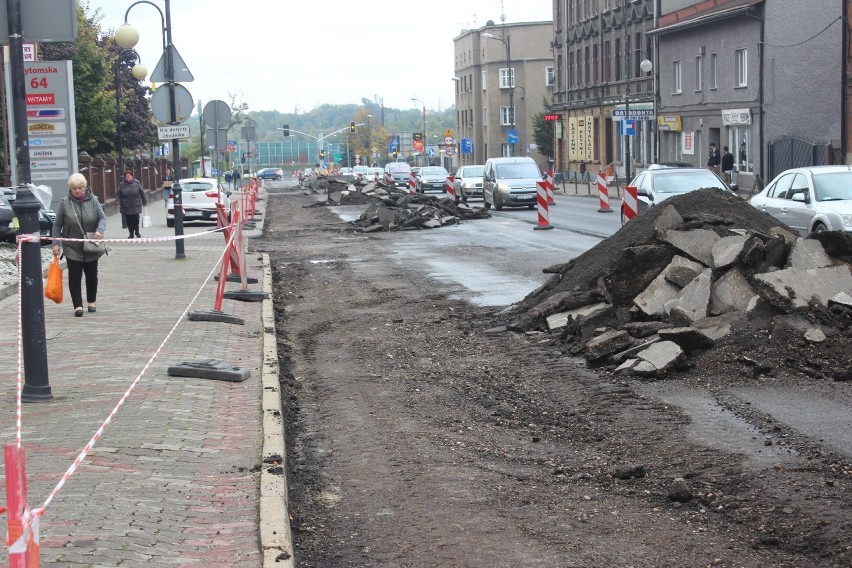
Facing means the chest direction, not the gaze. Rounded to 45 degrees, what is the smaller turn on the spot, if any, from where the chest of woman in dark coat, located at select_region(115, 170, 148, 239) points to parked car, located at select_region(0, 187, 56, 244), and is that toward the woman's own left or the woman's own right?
approximately 90° to the woman's own right

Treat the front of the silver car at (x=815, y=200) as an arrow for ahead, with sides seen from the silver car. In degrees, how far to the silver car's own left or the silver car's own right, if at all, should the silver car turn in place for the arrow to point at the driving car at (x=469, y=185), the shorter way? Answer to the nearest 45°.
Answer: approximately 180°

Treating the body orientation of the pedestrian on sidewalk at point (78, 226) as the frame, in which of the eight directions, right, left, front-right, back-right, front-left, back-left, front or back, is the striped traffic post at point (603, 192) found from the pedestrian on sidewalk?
back-left

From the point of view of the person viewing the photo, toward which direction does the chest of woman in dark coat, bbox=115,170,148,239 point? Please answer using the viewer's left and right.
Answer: facing the viewer

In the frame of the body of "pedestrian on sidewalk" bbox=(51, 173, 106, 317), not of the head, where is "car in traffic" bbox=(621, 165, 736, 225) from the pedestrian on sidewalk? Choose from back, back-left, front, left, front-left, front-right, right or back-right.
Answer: back-left

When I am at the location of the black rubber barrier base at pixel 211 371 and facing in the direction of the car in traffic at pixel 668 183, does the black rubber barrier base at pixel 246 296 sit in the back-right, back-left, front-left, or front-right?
front-left

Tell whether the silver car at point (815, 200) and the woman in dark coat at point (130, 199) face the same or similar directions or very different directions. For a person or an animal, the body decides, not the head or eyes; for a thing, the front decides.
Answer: same or similar directions

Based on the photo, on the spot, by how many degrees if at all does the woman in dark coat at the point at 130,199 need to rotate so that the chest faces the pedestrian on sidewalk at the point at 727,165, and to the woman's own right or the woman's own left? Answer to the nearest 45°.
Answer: approximately 135° to the woman's own left

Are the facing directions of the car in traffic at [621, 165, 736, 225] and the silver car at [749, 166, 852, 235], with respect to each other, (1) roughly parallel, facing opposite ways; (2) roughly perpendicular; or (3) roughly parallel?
roughly parallel

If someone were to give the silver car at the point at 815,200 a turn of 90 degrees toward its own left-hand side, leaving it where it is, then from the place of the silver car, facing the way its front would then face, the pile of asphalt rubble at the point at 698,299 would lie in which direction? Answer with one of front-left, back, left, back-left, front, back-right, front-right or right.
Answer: back-right

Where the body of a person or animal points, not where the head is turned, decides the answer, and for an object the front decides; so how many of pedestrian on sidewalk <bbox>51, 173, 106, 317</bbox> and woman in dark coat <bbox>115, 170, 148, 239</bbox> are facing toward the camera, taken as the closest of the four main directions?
2

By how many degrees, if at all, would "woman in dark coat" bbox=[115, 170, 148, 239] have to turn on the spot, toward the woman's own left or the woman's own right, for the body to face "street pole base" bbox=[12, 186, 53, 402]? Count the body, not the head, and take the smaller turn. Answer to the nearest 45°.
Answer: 0° — they already face it

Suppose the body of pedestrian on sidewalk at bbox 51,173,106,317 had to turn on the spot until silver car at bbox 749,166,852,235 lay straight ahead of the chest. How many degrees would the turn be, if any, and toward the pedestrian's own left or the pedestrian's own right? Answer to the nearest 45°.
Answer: approximately 90° to the pedestrian's own left

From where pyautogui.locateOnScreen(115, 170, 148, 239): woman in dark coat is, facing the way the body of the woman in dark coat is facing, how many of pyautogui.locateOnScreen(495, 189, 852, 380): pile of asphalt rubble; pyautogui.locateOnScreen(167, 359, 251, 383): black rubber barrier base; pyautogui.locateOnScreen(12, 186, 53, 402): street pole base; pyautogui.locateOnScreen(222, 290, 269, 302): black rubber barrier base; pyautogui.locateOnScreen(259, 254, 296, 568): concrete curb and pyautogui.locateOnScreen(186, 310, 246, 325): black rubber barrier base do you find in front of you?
6

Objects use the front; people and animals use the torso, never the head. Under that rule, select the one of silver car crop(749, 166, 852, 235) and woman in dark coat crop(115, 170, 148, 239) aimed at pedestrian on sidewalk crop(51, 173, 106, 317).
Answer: the woman in dark coat
